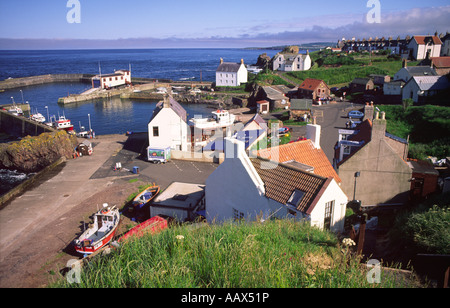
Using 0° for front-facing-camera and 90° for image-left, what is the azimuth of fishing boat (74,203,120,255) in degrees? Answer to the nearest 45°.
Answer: approximately 225°

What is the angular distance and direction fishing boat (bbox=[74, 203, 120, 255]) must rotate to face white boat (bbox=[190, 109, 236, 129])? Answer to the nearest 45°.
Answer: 0° — it already faces it

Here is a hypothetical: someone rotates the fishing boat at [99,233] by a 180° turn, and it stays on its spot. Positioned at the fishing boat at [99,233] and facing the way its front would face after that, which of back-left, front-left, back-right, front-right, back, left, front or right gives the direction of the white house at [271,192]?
left

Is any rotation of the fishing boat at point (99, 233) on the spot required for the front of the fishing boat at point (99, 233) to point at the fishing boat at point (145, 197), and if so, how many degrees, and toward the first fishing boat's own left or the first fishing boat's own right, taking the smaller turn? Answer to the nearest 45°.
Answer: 0° — it already faces it
